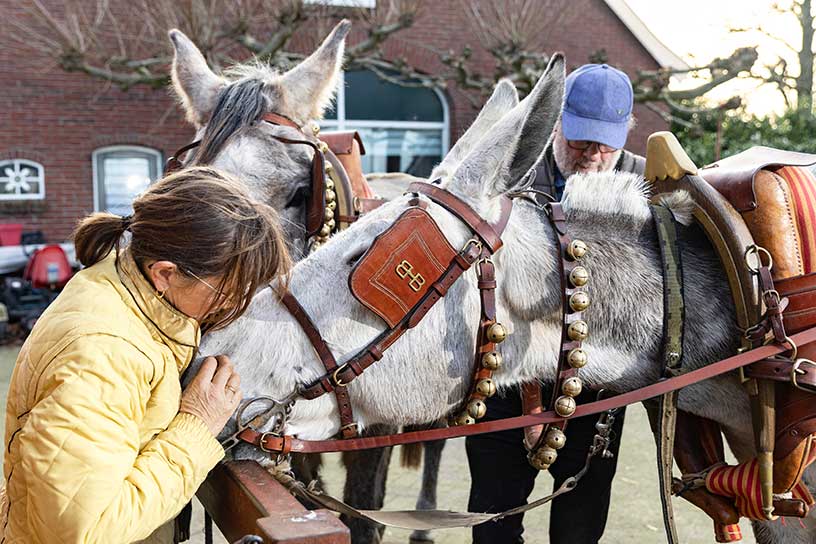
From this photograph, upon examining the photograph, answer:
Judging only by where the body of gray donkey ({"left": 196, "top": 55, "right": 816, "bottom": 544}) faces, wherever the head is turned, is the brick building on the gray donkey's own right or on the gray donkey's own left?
on the gray donkey's own right

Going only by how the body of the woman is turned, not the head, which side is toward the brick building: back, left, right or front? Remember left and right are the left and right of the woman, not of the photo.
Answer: left

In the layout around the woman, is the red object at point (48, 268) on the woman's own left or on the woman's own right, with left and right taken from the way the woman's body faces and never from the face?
on the woman's own left

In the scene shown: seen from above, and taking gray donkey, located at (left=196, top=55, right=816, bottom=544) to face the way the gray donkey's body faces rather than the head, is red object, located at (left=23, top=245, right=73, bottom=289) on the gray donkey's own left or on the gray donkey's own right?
on the gray donkey's own right

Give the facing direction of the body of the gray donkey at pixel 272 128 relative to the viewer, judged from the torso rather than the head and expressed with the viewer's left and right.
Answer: facing the viewer and to the left of the viewer

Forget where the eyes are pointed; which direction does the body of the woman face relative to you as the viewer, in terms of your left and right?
facing to the right of the viewer

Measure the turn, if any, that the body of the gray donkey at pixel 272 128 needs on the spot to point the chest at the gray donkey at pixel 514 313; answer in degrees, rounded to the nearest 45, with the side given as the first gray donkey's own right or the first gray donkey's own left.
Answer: approximately 90° to the first gray donkey's own left

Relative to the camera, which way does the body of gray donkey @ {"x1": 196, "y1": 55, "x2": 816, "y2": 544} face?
to the viewer's left

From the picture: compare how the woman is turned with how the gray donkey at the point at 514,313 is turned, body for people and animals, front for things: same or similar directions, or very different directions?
very different directions

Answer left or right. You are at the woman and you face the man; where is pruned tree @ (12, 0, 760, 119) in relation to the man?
left

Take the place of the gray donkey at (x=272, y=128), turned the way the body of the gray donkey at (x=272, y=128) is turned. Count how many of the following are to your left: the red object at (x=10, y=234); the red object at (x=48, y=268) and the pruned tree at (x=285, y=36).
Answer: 0

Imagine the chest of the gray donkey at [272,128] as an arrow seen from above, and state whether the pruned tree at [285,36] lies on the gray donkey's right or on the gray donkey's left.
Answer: on the gray donkey's right

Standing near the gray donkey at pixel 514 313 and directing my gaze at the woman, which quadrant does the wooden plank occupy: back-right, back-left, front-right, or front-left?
front-left

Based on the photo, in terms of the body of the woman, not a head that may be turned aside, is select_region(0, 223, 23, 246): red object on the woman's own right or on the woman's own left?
on the woman's own left

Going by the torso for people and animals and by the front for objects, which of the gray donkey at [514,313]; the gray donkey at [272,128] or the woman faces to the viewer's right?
the woman
